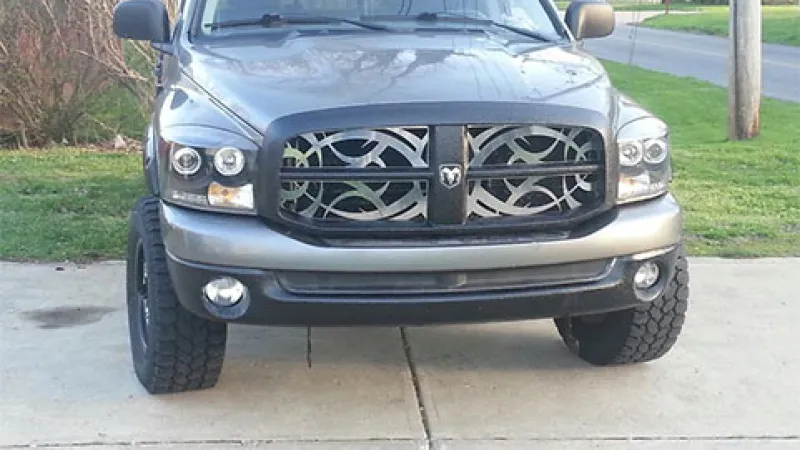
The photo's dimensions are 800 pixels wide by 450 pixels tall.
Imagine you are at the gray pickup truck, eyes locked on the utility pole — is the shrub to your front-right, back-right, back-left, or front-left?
front-left

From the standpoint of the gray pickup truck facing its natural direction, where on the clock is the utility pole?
The utility pole is roughly at 7 o'clock from the gray pickup truck.

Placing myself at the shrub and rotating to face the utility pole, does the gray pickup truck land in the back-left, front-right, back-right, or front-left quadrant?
front-right

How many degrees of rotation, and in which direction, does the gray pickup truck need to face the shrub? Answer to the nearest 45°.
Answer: approximately 135° to its right

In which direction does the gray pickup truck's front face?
toward the camera

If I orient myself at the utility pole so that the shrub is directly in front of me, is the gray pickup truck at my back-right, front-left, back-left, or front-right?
front-left
